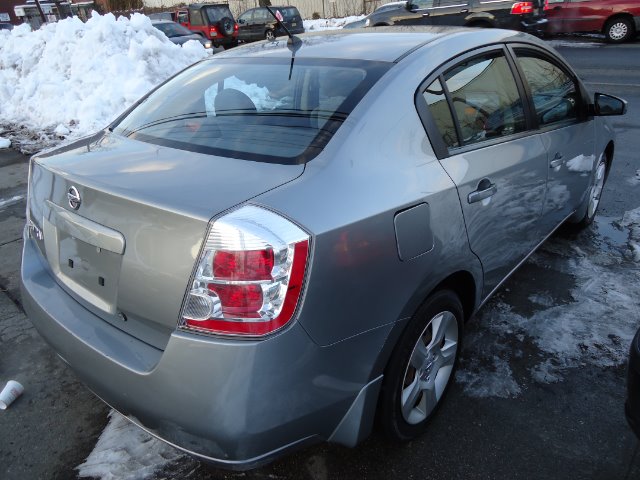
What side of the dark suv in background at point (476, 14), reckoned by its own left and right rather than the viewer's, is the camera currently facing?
left

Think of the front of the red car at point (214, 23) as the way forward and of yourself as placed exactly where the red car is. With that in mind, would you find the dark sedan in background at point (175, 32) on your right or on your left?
on your left

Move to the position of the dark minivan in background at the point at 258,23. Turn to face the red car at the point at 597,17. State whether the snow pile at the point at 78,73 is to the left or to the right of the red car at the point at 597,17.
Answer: right

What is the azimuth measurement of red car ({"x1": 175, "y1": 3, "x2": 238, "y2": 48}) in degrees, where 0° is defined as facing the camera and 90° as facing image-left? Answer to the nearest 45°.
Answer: approximately 135°

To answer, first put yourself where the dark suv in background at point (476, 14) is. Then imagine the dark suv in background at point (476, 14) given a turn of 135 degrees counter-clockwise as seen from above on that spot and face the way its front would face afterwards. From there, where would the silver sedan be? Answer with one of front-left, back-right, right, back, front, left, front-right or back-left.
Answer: front-right

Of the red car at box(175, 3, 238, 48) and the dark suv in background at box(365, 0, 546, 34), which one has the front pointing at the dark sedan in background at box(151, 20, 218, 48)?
the dark suv in background at box(365, 0, 546, 34)

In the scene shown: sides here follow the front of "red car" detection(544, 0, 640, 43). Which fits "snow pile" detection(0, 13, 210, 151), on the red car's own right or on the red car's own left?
on the red car's own left

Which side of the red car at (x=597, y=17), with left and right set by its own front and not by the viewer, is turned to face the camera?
left

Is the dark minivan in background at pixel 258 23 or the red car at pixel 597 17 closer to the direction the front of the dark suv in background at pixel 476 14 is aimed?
the dark minivan in background

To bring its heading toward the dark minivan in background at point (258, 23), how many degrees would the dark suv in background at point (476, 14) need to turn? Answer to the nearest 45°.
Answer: approximately 45° to its right

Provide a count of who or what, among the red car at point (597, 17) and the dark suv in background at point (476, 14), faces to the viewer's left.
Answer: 2

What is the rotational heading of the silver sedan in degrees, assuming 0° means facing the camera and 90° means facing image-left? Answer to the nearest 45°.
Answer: approximately 225°
